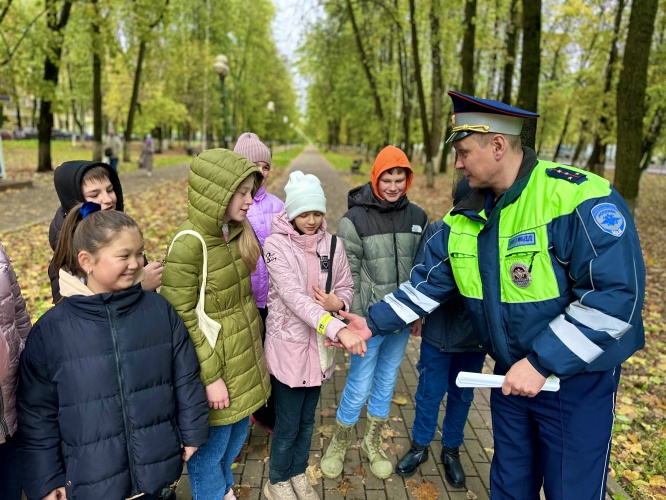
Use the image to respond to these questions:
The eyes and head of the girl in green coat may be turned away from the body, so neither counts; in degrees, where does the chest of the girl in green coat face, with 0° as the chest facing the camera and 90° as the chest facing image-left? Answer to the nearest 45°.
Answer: approximately 315°

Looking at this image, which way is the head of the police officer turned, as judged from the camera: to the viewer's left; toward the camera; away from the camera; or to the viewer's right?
to the viewer's left

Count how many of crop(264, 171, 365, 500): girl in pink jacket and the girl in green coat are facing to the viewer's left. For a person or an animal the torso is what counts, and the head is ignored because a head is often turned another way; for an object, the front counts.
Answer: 0

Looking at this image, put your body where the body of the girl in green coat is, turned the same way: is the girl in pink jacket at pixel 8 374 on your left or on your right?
on your right

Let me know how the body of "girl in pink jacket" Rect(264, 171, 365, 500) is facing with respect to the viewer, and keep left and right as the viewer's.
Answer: facing the viewer and to the right of the viewer

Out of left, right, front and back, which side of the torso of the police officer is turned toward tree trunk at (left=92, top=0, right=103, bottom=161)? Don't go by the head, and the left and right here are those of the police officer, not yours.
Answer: right

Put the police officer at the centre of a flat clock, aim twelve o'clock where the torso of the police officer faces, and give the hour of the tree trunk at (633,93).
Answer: The tree trunk is roughly at 5 o'clock from the police officer.

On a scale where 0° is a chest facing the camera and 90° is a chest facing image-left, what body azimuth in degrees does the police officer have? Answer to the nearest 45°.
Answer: approximately 45°

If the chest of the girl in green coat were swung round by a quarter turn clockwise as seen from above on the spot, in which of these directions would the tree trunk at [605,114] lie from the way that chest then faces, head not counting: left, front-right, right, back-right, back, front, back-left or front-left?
back

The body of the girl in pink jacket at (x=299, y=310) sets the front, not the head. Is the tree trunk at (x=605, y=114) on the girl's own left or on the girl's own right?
on the girl's own left

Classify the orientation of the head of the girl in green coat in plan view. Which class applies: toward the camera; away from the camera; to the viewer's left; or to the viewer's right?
to the viewer's right

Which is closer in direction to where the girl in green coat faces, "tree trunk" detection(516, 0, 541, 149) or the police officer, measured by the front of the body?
the police officer

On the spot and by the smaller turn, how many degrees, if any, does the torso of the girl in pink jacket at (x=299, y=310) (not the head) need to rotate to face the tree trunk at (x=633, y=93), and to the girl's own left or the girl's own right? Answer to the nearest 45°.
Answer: approximately 90° to the girl's own left

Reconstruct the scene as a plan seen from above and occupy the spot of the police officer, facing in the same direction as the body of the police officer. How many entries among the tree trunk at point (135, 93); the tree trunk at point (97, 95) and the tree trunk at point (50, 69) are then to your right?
3

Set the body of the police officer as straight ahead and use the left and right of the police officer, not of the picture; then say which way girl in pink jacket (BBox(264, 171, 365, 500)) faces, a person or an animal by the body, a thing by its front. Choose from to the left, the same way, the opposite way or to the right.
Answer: to the left
